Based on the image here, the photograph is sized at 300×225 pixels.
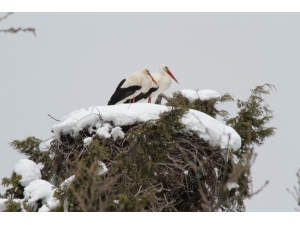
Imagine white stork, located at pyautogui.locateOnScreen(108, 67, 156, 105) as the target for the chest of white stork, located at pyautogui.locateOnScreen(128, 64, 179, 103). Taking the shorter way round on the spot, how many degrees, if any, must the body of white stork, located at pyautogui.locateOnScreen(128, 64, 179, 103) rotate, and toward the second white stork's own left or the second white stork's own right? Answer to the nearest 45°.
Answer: approximately 135° to the second white stork's own right

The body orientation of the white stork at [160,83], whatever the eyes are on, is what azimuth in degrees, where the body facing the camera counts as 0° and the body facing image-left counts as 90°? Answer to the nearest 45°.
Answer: approximately 270°
